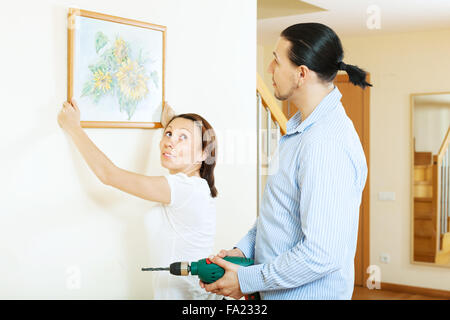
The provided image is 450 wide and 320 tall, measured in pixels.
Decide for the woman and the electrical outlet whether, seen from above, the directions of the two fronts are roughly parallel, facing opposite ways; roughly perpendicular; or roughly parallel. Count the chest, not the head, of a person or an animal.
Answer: roughly perpendicular

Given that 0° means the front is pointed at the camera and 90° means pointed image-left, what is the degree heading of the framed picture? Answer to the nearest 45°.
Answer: approximately 315°

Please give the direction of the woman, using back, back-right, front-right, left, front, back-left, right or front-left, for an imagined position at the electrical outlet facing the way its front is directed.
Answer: front

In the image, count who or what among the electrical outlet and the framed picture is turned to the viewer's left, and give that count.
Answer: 0

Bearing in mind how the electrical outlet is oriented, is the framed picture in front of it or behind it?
in front

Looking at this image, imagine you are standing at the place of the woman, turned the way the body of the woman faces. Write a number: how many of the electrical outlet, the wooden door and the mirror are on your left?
0

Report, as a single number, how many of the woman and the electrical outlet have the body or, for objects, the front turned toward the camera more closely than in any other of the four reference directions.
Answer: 1

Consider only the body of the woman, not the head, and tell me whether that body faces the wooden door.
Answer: no

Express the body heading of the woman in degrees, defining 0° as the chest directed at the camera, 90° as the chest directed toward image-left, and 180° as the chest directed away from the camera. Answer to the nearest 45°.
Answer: approximately 90°

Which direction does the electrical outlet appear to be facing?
toward the camera

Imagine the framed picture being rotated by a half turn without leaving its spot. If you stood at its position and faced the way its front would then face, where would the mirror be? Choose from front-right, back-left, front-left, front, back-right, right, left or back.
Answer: right

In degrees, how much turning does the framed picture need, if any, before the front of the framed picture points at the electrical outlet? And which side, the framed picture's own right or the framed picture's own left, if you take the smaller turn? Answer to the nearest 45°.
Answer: approximately 90° to the framed picture's own left

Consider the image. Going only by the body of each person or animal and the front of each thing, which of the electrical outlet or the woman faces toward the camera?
the electrical outlet
